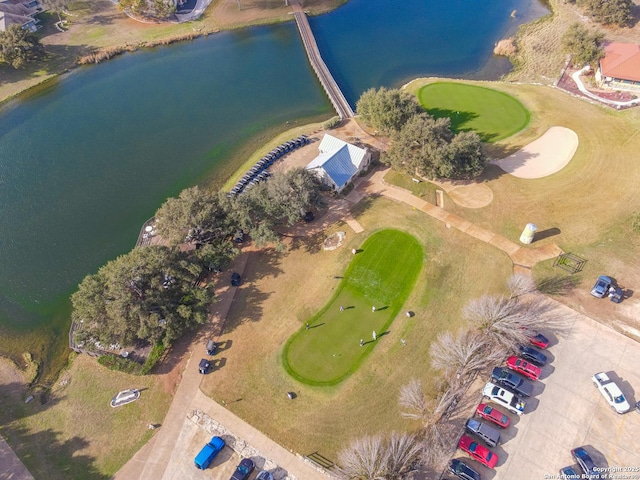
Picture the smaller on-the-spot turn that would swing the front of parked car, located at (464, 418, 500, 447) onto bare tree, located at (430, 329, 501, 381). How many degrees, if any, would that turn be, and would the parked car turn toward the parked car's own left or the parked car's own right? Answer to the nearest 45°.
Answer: approximately 45° to the parked car's own right

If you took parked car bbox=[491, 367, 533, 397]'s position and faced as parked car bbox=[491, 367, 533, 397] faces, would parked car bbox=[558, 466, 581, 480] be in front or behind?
behind

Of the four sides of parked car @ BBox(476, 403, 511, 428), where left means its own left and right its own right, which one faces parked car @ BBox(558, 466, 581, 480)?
back

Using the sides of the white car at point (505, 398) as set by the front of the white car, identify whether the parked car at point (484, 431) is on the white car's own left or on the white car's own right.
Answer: on the white car's own left

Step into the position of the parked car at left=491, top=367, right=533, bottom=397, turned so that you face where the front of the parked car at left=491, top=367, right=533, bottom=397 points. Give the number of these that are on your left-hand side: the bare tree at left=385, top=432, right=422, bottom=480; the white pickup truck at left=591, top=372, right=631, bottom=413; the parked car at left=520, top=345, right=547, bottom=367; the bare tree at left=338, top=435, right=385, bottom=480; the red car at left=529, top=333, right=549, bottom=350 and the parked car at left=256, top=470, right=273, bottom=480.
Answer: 3

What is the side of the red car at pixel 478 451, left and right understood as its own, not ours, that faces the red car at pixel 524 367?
right

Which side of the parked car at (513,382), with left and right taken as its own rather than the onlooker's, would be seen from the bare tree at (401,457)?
left

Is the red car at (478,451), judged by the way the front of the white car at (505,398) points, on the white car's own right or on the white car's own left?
on the white car's own left

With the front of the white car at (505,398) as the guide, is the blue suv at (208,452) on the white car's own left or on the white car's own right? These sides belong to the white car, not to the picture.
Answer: on the white car's own left

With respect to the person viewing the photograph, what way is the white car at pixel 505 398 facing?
facing away from the viewer and to the left of the viewer

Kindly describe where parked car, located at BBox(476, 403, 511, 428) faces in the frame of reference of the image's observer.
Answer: facing away from the viewer and to the left of the viewer

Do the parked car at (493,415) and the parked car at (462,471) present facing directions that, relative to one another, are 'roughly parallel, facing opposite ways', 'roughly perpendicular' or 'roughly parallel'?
roughly parallel

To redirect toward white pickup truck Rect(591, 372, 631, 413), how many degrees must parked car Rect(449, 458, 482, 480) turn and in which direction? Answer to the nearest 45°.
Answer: approximately 90° to its right

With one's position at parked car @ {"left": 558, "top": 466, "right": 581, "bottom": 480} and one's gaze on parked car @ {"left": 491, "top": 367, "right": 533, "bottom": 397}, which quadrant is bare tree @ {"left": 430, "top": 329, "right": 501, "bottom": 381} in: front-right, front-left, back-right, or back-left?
front-left

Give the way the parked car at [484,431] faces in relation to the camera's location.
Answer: facing away from the viewer and to the left of the viewer

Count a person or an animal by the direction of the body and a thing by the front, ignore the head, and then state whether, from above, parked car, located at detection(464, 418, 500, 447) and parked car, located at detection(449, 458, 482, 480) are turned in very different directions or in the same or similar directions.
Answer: same or similar directions

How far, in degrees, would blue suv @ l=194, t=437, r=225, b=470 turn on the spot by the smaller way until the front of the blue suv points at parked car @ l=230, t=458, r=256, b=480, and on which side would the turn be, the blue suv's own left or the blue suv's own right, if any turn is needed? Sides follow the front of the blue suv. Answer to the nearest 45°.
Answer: approximately 90° to the blue suv's own right

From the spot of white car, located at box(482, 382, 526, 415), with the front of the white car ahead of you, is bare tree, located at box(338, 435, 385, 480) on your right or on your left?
on your left

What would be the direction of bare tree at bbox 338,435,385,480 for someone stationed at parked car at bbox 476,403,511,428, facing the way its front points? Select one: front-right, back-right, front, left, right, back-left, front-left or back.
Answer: left

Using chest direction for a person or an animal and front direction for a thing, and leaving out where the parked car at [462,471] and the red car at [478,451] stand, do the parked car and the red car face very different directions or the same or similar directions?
same or similar directions

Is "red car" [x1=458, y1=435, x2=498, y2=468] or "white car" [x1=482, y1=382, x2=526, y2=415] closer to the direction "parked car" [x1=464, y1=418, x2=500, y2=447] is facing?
the white car

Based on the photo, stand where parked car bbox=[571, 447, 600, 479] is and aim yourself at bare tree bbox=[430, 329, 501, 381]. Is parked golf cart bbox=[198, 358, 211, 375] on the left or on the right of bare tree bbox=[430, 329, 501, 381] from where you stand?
left
